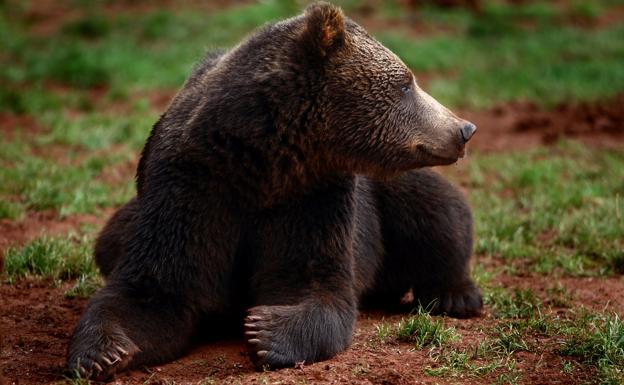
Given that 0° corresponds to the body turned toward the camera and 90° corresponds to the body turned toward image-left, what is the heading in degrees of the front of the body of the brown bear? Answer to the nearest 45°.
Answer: approximately 0°
